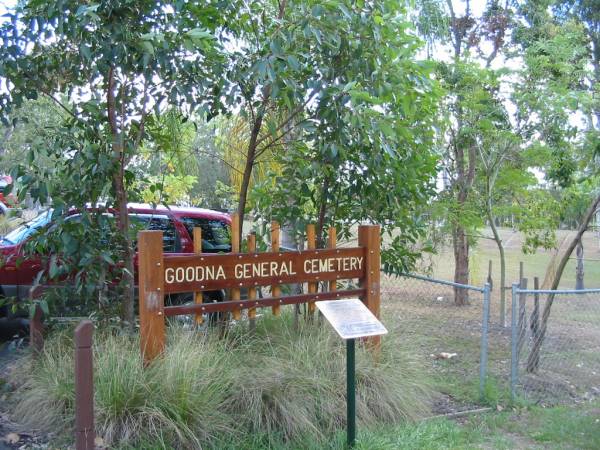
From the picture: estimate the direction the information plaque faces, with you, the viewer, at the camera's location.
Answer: facing the viewer and to the right of the viewer

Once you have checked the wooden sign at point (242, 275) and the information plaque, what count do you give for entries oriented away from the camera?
0

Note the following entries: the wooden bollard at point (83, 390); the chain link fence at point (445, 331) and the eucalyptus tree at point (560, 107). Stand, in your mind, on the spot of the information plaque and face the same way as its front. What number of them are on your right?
1

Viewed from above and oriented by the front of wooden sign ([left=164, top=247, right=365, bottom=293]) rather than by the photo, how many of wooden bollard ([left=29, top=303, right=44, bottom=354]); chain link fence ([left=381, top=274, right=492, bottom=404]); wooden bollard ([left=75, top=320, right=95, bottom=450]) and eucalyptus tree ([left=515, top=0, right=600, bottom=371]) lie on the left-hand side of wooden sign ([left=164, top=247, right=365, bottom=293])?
2

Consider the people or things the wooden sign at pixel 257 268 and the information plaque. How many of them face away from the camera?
0

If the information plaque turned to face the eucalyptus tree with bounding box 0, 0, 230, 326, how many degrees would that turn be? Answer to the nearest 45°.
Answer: approximately 180°

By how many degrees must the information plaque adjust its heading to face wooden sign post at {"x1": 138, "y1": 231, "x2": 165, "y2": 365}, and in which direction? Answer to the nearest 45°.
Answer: approximately 135° to its right

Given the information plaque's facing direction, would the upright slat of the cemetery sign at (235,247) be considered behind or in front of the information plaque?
behind

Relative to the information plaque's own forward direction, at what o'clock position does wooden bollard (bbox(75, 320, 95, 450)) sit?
The wooden bollard is roughly at 3 o'clock from the information plaque.

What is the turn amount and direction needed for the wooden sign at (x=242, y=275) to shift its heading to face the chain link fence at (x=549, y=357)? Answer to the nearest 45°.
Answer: approximately 90° to its left
